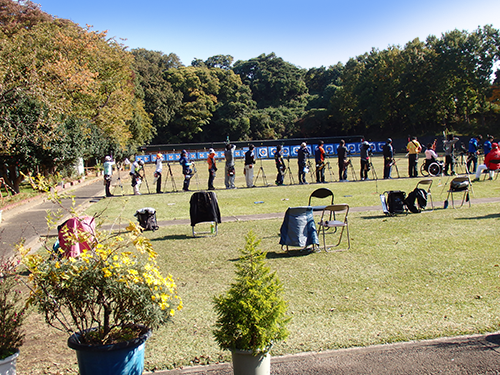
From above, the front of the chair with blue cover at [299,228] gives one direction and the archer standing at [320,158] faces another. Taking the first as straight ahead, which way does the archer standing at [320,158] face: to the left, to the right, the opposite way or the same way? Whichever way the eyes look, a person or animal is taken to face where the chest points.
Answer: to the right

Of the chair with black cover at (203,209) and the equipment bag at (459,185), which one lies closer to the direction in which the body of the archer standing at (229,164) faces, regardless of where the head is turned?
the equipment bag

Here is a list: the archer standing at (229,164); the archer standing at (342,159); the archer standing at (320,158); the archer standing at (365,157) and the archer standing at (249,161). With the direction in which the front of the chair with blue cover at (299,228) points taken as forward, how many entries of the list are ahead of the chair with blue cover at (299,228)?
5

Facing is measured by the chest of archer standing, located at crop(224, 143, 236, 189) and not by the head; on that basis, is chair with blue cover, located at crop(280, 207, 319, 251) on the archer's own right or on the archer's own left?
on the archer's own right

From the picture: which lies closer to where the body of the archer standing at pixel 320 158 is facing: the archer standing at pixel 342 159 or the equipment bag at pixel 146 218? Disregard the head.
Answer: the archer standing

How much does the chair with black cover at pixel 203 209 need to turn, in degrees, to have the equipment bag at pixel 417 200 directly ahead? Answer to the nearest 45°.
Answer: approximately 90° to its right

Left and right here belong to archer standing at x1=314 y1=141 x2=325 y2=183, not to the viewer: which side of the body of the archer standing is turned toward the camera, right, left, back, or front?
right

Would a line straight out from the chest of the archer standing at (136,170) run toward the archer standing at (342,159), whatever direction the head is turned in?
yes

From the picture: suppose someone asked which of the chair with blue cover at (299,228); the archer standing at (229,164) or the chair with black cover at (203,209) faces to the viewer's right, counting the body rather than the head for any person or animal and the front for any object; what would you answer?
the archer standing

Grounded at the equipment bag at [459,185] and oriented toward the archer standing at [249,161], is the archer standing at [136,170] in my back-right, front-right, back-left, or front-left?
front-left

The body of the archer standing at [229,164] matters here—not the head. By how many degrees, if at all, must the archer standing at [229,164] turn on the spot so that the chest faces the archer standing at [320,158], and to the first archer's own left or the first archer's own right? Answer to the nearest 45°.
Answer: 0° — they already face them

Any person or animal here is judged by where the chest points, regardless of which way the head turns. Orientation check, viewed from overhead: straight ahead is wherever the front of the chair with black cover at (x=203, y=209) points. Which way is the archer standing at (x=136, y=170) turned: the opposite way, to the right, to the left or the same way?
to the right

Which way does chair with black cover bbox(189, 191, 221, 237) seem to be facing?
away from the camera

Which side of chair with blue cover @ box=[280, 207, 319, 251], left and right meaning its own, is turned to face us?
back

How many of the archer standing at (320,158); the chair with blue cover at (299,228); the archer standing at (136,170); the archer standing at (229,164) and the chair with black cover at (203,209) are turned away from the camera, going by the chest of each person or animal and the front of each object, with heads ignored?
2

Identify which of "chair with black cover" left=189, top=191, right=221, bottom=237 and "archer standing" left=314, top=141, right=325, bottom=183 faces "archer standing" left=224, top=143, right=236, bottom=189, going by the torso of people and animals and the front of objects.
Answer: the chair with black cover

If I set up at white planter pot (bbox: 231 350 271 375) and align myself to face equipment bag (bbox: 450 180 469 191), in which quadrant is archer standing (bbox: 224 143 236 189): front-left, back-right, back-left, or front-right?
front-left

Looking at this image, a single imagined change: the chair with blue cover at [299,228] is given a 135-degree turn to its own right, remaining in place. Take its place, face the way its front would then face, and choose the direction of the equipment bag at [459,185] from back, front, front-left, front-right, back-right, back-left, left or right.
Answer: left

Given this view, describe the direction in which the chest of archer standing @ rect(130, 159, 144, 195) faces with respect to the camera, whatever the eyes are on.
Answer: to the viewer's right

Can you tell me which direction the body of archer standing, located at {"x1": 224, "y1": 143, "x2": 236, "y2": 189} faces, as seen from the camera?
to the viewer's right
